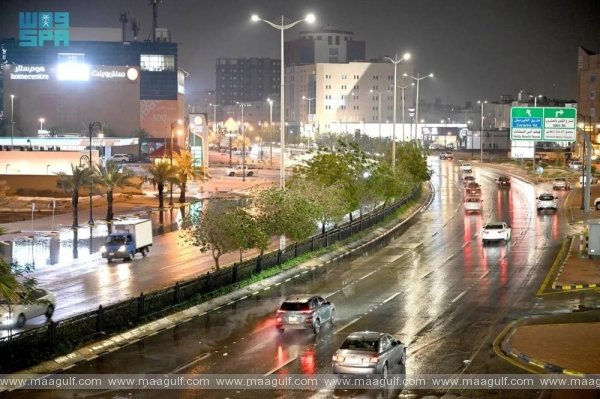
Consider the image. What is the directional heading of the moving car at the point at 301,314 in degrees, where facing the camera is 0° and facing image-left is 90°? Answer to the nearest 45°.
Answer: approximately 225°

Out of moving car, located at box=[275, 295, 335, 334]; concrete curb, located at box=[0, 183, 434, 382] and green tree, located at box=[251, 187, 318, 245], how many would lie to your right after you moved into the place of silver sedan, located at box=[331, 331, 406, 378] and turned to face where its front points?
0

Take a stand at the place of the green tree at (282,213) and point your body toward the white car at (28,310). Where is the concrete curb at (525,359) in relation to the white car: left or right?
left

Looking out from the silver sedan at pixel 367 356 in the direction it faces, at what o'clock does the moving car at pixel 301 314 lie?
The moving car is roughly at 10 o'clock from the silver sedan.

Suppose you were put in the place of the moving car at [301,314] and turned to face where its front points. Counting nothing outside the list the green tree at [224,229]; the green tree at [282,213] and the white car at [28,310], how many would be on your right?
0

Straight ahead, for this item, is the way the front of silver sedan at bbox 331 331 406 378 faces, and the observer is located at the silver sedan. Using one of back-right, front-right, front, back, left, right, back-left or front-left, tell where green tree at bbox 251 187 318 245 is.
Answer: front-left

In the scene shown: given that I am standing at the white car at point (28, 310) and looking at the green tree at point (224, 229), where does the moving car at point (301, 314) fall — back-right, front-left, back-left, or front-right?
front-right

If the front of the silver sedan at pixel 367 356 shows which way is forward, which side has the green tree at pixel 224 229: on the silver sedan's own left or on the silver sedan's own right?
on the silver sedan's own left

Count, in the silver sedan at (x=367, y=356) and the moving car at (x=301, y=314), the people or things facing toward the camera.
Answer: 0

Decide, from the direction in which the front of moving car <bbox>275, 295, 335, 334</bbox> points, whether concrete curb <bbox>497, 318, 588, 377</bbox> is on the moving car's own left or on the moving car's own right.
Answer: on the moving car's own right

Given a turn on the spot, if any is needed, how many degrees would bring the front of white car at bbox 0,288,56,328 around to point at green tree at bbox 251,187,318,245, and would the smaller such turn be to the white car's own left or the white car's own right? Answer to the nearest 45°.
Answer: approximately 180°

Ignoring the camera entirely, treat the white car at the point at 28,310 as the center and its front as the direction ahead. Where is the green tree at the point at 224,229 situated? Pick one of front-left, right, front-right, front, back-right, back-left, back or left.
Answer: back

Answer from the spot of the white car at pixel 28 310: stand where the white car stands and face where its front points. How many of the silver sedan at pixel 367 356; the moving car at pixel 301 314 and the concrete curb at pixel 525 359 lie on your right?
0

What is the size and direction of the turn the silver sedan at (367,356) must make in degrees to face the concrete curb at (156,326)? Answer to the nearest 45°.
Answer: approximately 90° to its left
